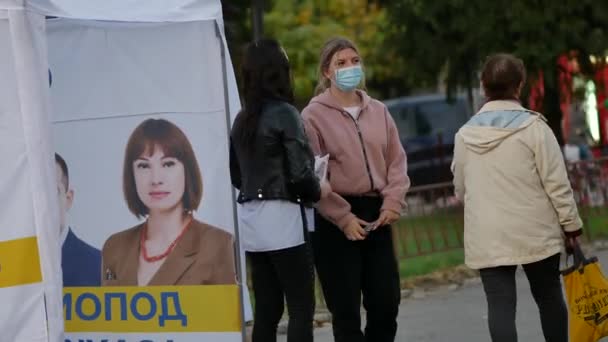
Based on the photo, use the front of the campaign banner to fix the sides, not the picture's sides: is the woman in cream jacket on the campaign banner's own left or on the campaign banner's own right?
on the campaign banner's own left

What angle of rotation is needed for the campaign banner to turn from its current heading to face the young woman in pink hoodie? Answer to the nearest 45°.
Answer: approximately 90° to its left

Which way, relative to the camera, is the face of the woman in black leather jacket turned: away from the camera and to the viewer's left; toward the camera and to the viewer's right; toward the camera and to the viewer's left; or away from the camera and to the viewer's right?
away from the camera and to the viewer's right

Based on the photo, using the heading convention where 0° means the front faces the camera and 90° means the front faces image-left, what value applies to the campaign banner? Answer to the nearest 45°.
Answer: approximately 0°

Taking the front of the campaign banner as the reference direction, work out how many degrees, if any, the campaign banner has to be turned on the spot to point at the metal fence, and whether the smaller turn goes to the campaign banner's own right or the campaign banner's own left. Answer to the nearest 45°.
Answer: approximately 135° to the campaign banner's own left

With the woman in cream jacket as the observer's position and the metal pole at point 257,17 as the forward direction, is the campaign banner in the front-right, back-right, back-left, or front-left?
back-left

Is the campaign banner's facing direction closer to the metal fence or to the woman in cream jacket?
the woman in cream jacket

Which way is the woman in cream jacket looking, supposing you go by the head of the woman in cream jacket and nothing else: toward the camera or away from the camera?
away from the camera
